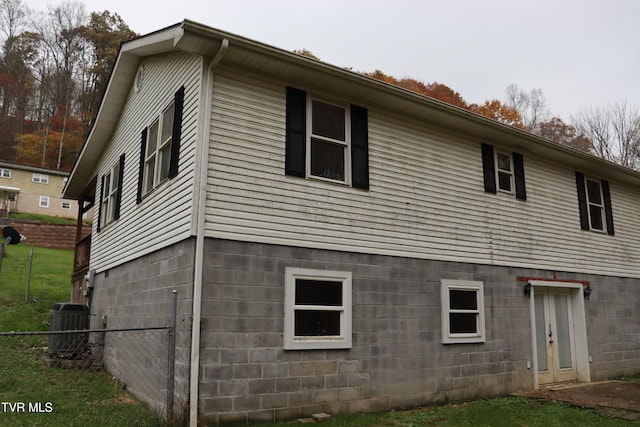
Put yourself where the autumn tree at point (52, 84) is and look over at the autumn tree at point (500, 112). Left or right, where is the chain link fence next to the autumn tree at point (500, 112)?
right

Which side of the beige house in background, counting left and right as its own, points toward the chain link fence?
front

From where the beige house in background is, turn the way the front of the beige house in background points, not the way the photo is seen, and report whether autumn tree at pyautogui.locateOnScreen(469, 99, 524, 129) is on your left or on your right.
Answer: on your left

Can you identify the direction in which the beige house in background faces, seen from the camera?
facing the viewer

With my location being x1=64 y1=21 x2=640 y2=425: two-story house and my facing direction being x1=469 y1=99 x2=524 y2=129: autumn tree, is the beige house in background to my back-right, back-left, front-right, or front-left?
front-left

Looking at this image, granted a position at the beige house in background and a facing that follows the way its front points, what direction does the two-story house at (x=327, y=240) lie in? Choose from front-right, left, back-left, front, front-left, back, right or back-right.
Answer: front

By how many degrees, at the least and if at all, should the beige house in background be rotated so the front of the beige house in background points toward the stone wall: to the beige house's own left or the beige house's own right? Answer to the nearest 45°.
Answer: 0° — it already faces it
